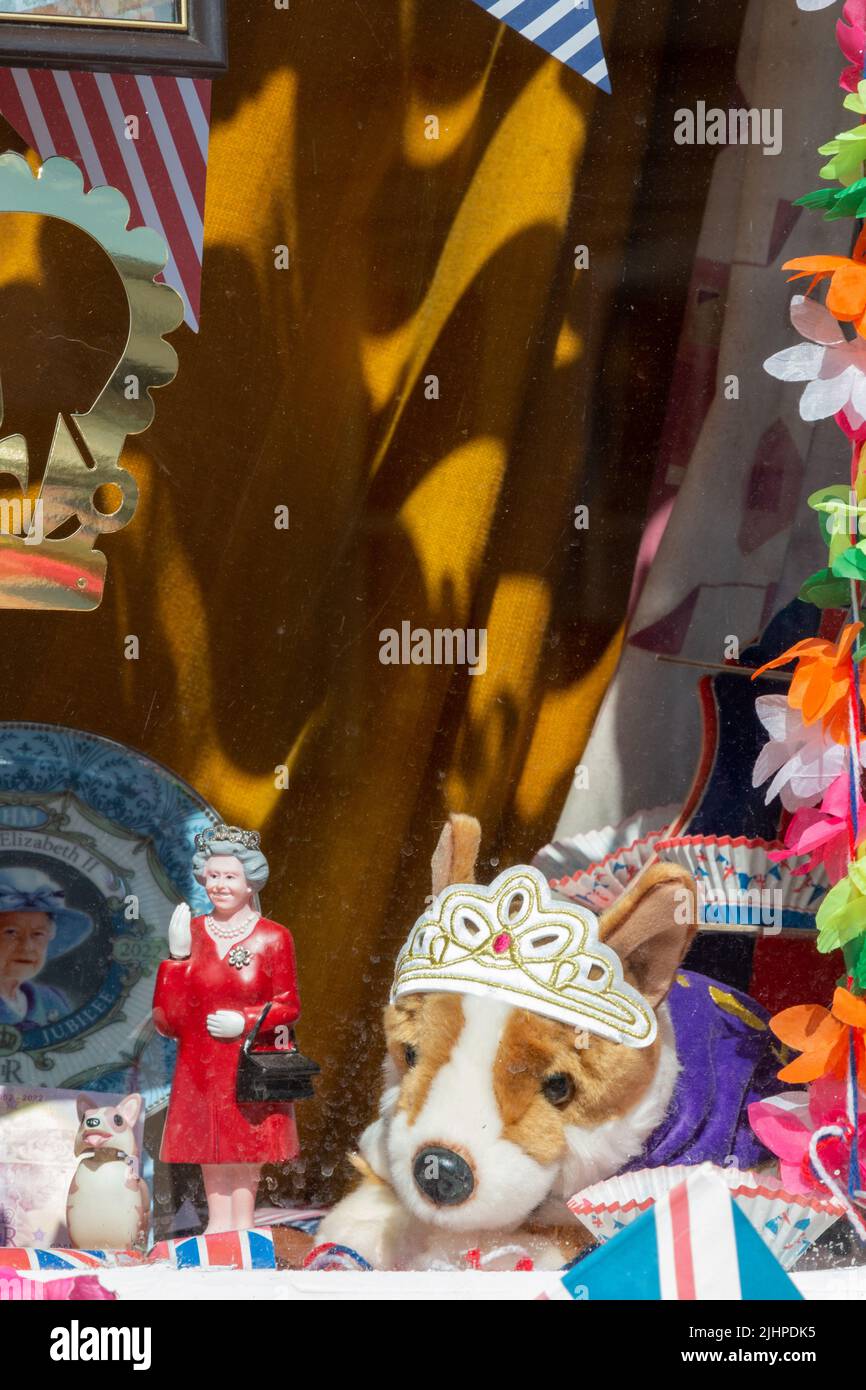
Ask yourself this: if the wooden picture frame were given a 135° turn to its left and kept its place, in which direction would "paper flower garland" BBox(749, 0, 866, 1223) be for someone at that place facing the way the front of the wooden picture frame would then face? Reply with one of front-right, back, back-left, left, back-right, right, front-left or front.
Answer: front-right

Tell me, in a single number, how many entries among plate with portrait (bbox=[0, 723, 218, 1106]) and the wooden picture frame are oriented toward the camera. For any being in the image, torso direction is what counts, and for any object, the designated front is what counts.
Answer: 2

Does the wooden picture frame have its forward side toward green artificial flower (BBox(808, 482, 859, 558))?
no

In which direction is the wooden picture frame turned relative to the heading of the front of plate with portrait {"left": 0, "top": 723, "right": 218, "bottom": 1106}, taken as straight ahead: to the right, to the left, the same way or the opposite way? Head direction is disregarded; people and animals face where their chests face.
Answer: the same way

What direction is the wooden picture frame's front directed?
toward the camera

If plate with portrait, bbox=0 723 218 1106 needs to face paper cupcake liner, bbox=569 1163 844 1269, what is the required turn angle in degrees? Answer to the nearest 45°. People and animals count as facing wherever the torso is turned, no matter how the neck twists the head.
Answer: approximately 90° to its left

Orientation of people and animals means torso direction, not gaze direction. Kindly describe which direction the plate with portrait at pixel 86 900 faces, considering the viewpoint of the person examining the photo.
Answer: facing the viewer

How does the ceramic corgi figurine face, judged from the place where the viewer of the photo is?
facing the viewer and to the left of the viewer

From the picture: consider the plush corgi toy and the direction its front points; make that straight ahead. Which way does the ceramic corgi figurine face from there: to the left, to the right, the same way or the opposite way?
the same way
